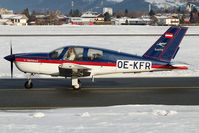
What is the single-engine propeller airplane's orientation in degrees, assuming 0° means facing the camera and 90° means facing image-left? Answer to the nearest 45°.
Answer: approximately 90°
